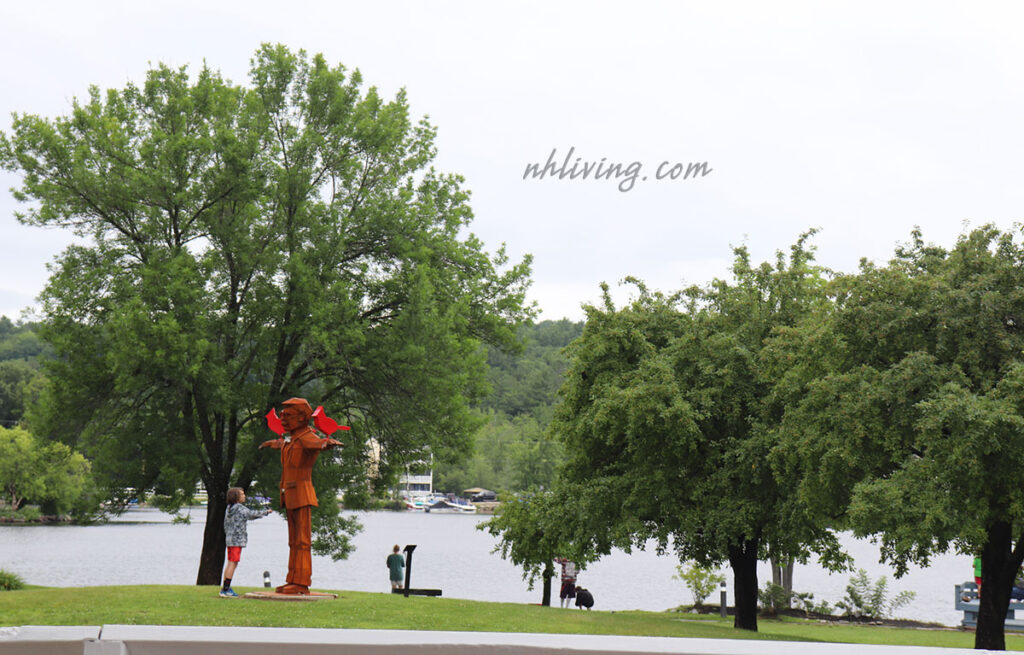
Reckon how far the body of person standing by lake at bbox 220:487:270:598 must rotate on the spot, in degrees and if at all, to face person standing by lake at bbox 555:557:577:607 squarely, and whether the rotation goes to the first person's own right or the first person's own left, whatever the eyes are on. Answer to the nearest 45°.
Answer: approximately 45° to the first person's own left

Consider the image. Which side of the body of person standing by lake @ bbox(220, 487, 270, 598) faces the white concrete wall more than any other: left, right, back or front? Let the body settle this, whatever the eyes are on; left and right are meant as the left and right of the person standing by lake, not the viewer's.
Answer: right

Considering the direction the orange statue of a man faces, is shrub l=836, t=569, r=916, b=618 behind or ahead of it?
behind

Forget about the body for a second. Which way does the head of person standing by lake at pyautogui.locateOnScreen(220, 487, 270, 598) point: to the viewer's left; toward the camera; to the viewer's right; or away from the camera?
to the viewer's right

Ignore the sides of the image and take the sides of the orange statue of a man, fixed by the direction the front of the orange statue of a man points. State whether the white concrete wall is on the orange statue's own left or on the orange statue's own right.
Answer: on the orange statue's own left

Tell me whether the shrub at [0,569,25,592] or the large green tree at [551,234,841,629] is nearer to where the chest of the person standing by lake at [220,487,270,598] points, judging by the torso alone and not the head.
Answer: the large green tree

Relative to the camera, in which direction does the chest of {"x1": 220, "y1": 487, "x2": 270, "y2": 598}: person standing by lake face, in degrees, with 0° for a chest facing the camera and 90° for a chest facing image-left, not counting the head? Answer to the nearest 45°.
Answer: approximately 270°

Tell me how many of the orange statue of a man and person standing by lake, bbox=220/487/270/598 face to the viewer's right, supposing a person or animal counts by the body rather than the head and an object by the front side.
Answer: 1

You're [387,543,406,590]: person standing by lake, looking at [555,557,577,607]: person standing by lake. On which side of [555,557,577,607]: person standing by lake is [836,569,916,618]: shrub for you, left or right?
right

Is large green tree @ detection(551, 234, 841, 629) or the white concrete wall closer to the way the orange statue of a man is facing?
the white concrete wall
